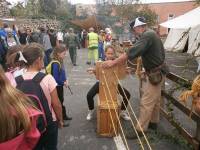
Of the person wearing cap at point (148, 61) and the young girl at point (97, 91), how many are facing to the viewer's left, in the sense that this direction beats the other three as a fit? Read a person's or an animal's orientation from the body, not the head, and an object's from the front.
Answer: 1

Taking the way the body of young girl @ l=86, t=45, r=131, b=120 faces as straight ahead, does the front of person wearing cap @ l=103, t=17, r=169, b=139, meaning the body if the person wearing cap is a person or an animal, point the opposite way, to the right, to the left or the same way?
to the right

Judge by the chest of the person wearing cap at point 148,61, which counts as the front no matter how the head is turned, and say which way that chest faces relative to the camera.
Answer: to the viewer's left

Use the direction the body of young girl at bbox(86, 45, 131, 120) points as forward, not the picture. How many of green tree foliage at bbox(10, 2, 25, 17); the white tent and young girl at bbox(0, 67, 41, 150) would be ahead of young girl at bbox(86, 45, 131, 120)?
1

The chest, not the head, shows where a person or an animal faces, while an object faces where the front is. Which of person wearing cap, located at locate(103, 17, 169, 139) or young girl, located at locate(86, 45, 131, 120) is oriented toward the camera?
the young girl

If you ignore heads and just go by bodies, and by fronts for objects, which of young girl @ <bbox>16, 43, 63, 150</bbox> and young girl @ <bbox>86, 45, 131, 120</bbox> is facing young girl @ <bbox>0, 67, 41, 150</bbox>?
young girl @ <bbox>86, 45, 131, 120</bbox>

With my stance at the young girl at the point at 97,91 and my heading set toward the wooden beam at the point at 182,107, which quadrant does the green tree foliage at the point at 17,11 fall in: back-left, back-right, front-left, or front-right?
back-left

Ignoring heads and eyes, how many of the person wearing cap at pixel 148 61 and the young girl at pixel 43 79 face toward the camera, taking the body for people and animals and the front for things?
0

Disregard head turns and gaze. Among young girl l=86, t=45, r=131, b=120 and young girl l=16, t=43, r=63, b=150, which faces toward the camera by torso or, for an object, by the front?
young girl l=86, t=45, r=131, b=120

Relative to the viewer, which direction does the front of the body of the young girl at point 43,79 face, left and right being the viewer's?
facing away from the viewer and to the right of the viewer

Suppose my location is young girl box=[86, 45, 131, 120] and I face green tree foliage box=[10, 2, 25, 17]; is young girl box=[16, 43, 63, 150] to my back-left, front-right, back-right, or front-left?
back-left

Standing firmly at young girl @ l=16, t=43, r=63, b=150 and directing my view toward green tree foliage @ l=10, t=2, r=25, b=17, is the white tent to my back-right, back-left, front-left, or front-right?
front-right

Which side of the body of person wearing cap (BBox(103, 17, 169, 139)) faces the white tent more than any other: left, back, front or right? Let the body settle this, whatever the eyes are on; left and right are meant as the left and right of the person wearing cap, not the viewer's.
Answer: right

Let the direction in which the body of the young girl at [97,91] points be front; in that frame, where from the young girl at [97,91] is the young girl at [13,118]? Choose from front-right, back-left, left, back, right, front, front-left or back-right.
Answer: front

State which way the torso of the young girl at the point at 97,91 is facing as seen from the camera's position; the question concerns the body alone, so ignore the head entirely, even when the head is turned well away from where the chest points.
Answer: toward the camera

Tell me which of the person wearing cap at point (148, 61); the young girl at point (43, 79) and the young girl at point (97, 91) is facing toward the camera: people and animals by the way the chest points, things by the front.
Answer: the young girl at point (97, 91)
